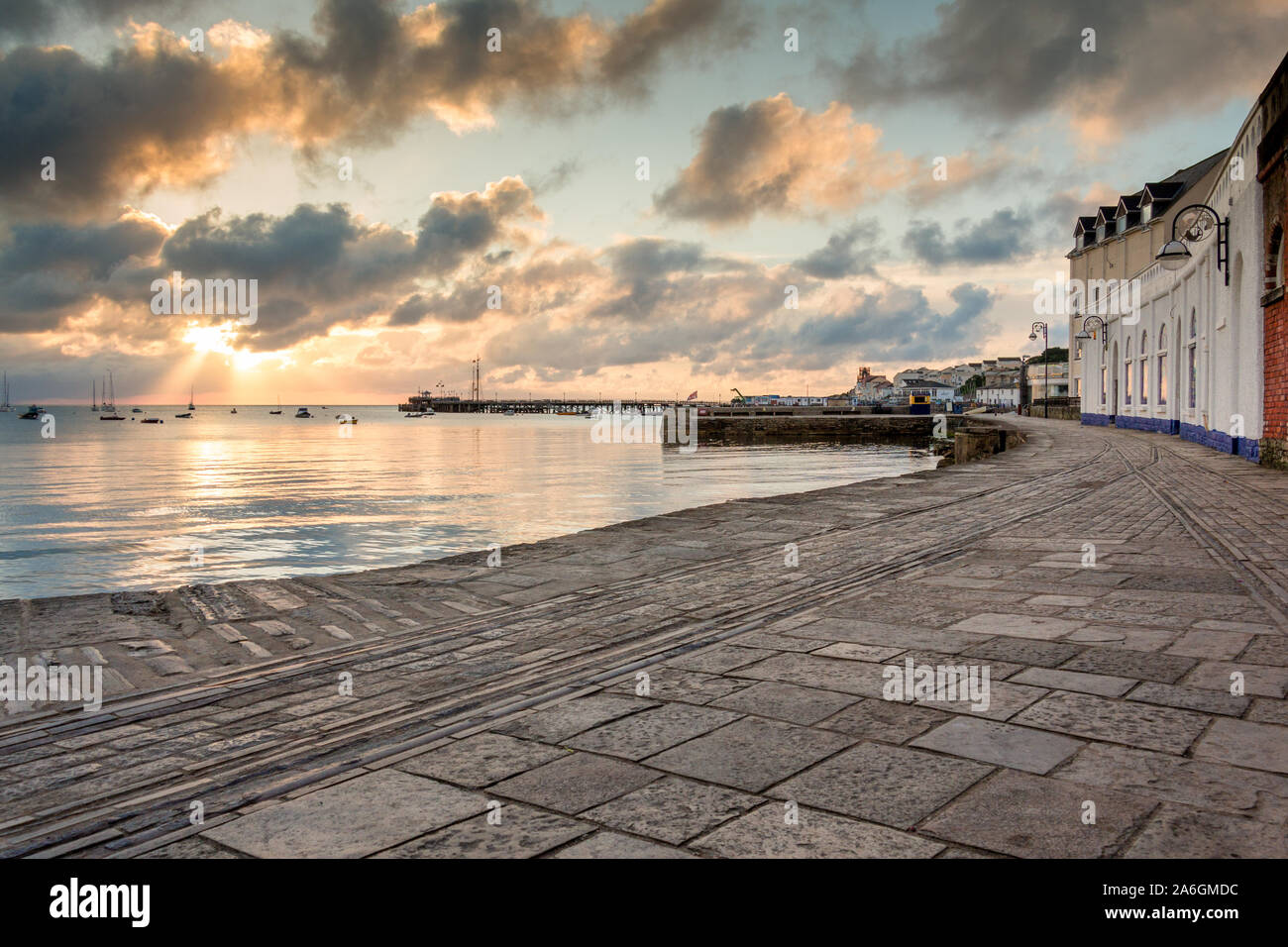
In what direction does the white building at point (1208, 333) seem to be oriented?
to the viewer's left
